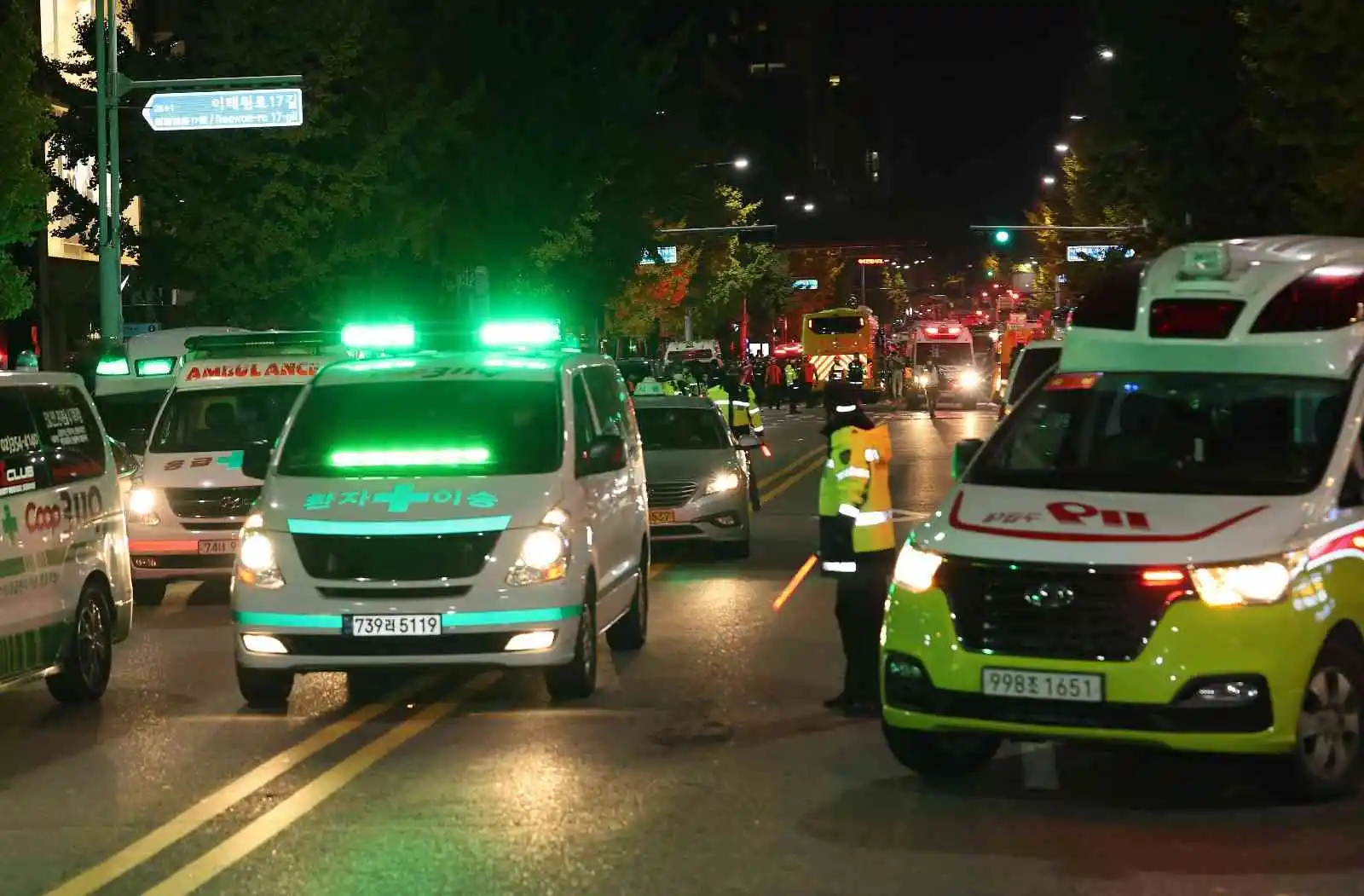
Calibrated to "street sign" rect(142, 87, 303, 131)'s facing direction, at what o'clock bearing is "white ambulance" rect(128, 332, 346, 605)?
The white ambulance is roughly at 12 o'clock from the street sign.

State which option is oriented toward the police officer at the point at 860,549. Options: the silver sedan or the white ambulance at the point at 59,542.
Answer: the silver sedan

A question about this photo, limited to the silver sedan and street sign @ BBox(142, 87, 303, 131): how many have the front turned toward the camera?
2

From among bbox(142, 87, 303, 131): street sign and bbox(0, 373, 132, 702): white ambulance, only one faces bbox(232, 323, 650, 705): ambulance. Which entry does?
the street sign

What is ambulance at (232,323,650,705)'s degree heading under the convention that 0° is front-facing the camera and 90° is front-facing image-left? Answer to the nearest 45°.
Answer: approximately 0°

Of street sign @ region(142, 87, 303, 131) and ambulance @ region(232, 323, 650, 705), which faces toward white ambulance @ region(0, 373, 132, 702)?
the street sign

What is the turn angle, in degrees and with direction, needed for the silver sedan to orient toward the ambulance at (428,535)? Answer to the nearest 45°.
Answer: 0° — it already faces it

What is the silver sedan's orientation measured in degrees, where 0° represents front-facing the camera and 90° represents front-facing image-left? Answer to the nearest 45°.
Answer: approximately 0°

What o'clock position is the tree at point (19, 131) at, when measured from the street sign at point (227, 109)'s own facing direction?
The tree is roughly at 4 o'clock from the street sign.

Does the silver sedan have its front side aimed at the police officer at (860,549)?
yes

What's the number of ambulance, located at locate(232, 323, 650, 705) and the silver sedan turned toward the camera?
2
